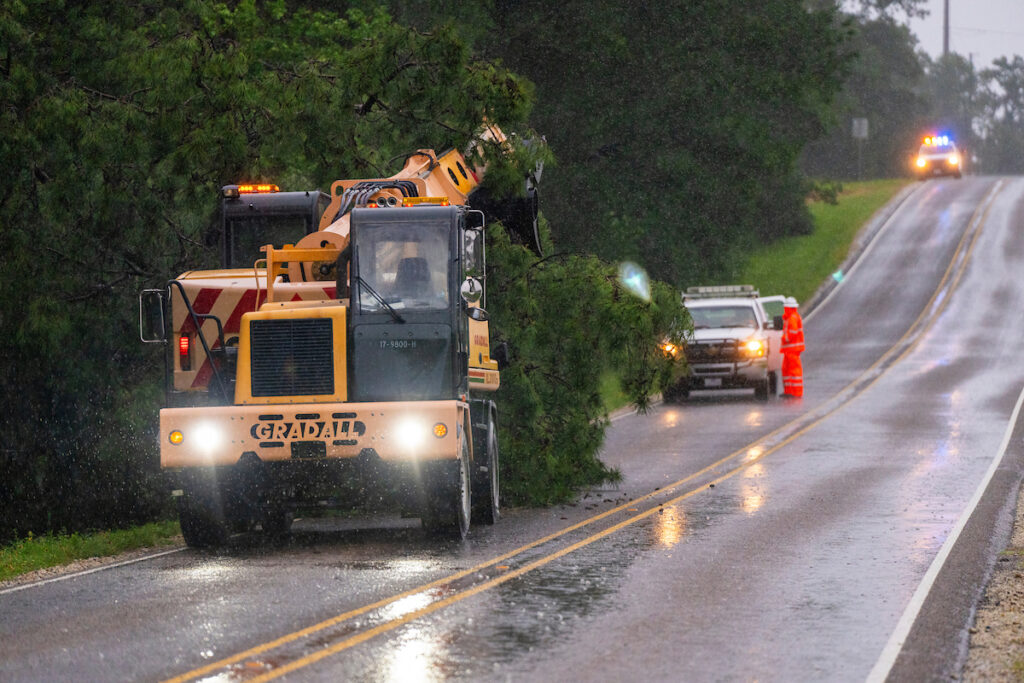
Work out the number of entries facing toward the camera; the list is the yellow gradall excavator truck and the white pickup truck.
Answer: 2

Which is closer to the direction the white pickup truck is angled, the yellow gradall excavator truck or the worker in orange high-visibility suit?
the yellow gradall excavator truck

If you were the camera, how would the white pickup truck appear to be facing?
facing the viewer

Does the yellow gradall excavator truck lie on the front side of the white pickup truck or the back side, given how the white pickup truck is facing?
on the front side

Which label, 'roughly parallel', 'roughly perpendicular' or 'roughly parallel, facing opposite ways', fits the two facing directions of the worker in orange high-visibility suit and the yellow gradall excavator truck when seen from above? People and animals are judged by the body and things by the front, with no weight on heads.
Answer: roughly perpendicular

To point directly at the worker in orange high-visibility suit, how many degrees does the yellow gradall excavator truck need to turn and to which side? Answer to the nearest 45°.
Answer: approximately 135° to its left

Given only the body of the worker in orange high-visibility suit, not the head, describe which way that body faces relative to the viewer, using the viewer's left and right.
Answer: facing to the left of the viewer

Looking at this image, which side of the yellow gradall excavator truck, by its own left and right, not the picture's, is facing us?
front

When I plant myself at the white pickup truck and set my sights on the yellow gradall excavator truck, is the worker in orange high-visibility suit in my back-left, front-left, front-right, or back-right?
back-left

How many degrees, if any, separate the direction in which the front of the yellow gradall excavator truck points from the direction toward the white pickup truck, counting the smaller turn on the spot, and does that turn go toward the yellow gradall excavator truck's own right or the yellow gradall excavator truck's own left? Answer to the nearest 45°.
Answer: approximately 135° to the yellow gradall excavator truck's own left

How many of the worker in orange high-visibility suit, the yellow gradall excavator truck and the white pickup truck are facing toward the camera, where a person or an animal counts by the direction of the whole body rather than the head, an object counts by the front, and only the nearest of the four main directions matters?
2

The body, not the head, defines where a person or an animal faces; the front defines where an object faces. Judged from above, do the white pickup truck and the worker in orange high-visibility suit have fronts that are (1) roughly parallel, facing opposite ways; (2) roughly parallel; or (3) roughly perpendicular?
roughly perpendicular
